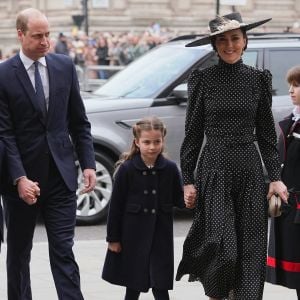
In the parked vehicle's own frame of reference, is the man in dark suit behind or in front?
in front

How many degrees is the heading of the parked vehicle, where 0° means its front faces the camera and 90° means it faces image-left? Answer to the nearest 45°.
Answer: approximately 45°

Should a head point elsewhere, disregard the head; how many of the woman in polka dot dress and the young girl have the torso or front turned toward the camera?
2

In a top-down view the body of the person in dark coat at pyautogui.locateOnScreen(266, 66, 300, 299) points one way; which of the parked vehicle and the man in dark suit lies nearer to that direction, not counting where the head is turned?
the man in dark suit

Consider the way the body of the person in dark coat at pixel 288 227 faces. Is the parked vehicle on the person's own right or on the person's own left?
on the person's own right

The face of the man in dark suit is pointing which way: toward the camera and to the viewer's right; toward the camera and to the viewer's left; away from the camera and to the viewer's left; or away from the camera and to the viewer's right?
toward the camera and to the viewer's right

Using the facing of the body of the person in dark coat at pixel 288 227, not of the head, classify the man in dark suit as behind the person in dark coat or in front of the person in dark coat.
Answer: in front

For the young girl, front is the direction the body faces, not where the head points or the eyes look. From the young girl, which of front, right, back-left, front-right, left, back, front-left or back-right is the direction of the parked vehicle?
back

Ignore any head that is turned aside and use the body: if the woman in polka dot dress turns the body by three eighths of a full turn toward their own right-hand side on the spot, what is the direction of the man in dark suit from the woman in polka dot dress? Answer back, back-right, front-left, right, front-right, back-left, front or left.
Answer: front-left

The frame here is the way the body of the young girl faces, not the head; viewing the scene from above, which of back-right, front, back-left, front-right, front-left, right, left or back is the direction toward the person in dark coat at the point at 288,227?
left

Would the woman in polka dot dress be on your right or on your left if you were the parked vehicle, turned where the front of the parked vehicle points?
on your left
